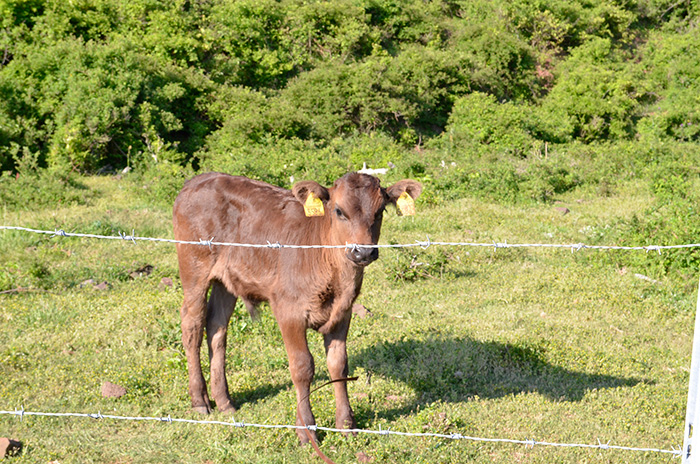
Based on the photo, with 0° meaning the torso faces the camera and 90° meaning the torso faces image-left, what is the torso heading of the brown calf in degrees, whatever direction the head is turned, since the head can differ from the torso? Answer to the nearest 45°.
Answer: approximately 315°
